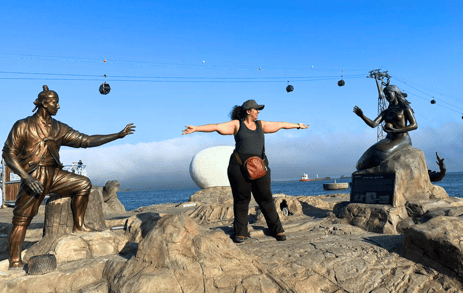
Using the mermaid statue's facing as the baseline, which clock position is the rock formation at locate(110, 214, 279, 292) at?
The rock formation is roughly at 11 o'clock from the mermaid statue.

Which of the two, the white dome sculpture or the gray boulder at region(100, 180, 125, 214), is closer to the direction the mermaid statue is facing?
the gray boulder

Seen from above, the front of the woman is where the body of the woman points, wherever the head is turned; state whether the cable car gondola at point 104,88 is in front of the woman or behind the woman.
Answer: behind

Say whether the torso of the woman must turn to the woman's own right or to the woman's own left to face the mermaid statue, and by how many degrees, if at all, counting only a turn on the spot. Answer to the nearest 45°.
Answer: approximately 135° to the woman's own left

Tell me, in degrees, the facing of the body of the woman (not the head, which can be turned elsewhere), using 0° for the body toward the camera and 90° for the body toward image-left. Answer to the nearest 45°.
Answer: approximately 0°

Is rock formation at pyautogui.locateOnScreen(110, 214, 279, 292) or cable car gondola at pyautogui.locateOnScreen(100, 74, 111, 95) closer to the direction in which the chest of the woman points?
the rock formation

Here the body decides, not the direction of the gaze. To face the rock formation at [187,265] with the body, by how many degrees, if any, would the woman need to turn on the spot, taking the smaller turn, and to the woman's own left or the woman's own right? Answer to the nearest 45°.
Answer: approximately 45° to the woman's own right

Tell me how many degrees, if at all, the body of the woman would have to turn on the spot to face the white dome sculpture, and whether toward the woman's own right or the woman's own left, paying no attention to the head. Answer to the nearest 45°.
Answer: approximately 180°

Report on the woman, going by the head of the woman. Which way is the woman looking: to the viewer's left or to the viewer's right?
to the viewer's right
